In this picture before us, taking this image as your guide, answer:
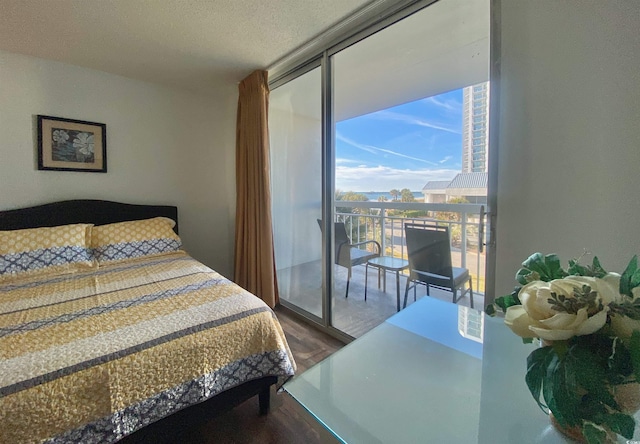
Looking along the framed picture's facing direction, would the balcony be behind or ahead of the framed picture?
ahead

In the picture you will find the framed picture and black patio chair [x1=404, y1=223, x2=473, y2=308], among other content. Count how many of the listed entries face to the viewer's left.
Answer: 0

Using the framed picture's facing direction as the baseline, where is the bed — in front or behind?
in front

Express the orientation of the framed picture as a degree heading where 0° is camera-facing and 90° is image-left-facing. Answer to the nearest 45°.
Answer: approximately 315°

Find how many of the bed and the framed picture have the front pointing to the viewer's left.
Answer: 0
